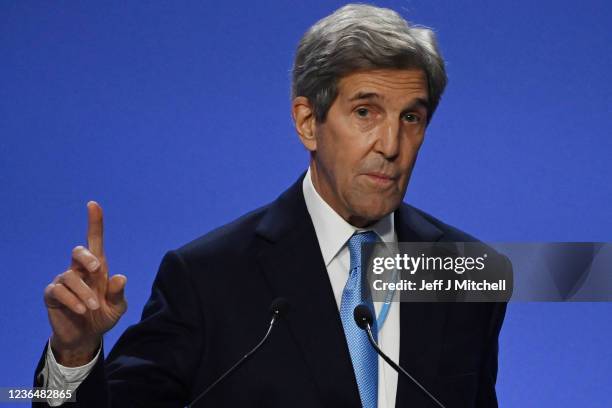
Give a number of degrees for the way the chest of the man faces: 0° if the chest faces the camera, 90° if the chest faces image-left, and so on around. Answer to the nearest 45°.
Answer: approximately 315°
